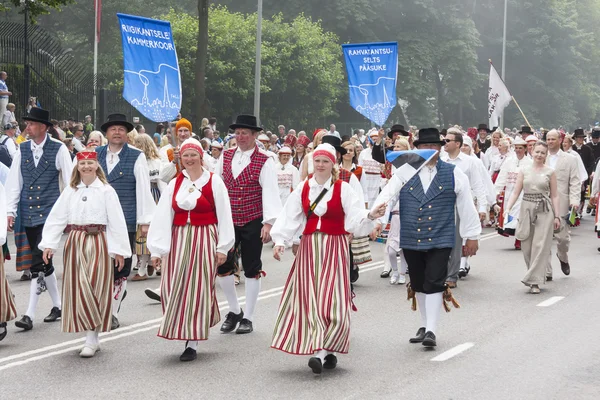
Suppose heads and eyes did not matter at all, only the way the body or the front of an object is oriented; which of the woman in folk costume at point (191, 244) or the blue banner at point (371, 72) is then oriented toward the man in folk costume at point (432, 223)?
the blue banner

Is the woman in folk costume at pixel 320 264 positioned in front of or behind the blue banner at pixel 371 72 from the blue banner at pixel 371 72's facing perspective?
in front

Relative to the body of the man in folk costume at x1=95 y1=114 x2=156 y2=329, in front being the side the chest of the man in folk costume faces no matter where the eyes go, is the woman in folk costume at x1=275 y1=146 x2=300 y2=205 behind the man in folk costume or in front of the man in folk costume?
behind

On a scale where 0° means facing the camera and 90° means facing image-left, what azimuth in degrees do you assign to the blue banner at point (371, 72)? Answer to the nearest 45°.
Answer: approximately 0°
